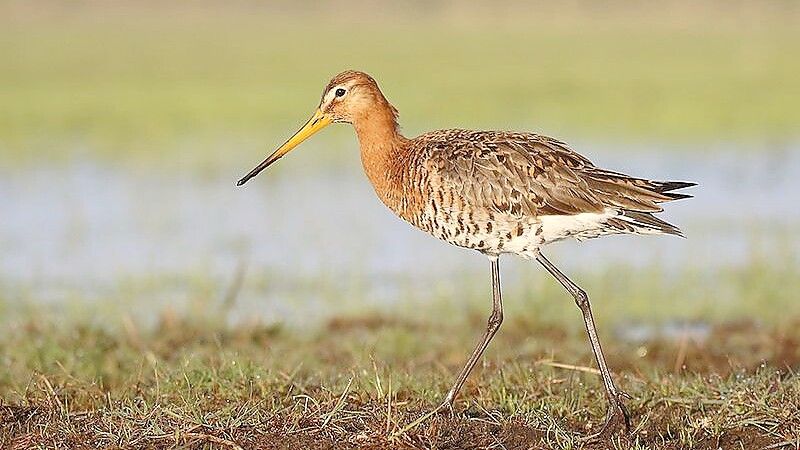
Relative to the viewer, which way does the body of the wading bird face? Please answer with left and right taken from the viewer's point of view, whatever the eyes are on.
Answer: facing to the left of the viewer
